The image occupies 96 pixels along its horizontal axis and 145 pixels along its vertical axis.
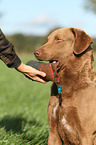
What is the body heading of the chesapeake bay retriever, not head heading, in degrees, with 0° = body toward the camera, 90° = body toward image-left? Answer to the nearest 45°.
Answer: approximately 45°
